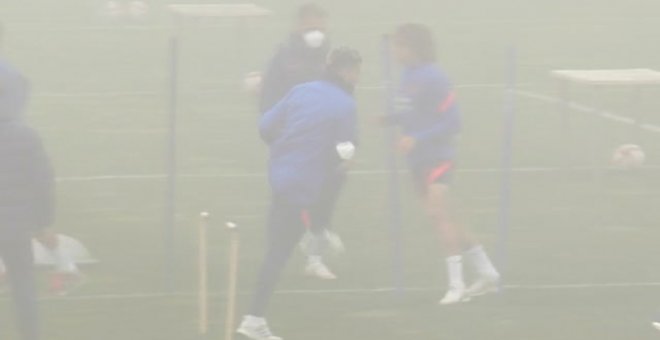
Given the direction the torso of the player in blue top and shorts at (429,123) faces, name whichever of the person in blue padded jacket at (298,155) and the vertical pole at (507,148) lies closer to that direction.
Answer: the person in blue padded jacket

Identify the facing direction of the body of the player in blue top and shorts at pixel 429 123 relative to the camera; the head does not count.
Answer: to the viewer's left

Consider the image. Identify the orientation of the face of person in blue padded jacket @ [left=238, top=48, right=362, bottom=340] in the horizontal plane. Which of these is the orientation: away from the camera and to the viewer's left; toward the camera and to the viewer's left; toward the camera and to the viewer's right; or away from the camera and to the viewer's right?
away from the camera and to the viewer's right

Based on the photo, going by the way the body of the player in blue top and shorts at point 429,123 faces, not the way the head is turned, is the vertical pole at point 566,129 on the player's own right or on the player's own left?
on the player's own right

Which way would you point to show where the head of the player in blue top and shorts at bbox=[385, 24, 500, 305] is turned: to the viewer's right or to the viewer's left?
to the viewer's left

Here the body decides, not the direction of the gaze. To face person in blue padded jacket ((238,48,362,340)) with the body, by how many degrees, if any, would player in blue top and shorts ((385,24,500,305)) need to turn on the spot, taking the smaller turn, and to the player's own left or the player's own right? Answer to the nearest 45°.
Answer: approximately 45° to the player's own left
